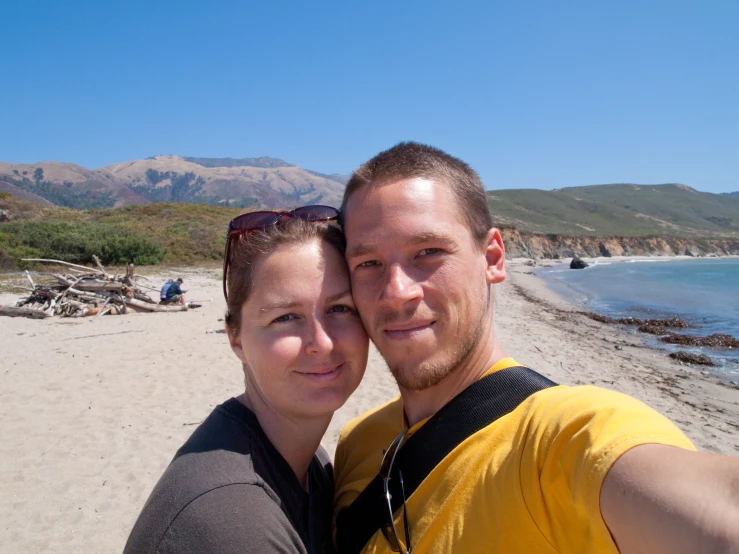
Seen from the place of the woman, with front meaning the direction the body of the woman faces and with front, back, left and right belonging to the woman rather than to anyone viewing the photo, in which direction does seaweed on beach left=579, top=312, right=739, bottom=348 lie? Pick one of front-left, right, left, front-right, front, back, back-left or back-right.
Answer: left

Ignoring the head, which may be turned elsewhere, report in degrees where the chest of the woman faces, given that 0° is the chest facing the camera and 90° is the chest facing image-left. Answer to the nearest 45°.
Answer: approximately 315°

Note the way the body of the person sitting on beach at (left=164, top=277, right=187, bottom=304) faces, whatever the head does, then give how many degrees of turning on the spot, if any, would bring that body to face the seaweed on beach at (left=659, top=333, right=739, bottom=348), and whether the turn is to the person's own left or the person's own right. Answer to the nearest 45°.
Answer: approximately 45° to the person's own right

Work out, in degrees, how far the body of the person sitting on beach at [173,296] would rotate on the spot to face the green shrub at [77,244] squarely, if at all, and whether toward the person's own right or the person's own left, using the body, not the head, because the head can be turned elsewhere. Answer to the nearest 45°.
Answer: approximately 90° to the person's own left

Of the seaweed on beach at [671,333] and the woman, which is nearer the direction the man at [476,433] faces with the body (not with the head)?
the woman

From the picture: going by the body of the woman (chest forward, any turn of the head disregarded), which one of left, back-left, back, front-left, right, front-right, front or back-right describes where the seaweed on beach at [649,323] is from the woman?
left

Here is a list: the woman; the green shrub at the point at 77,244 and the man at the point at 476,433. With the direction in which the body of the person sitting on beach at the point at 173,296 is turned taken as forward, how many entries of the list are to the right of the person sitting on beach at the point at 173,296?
2

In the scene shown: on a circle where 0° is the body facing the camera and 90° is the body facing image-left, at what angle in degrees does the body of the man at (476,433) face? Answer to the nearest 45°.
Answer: approximately 45°

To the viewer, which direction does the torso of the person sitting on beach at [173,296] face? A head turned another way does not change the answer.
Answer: to the viewer's right
